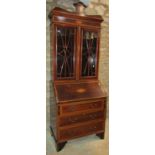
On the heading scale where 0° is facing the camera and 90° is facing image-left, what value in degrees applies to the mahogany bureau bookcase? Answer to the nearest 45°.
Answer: approximately 315°
